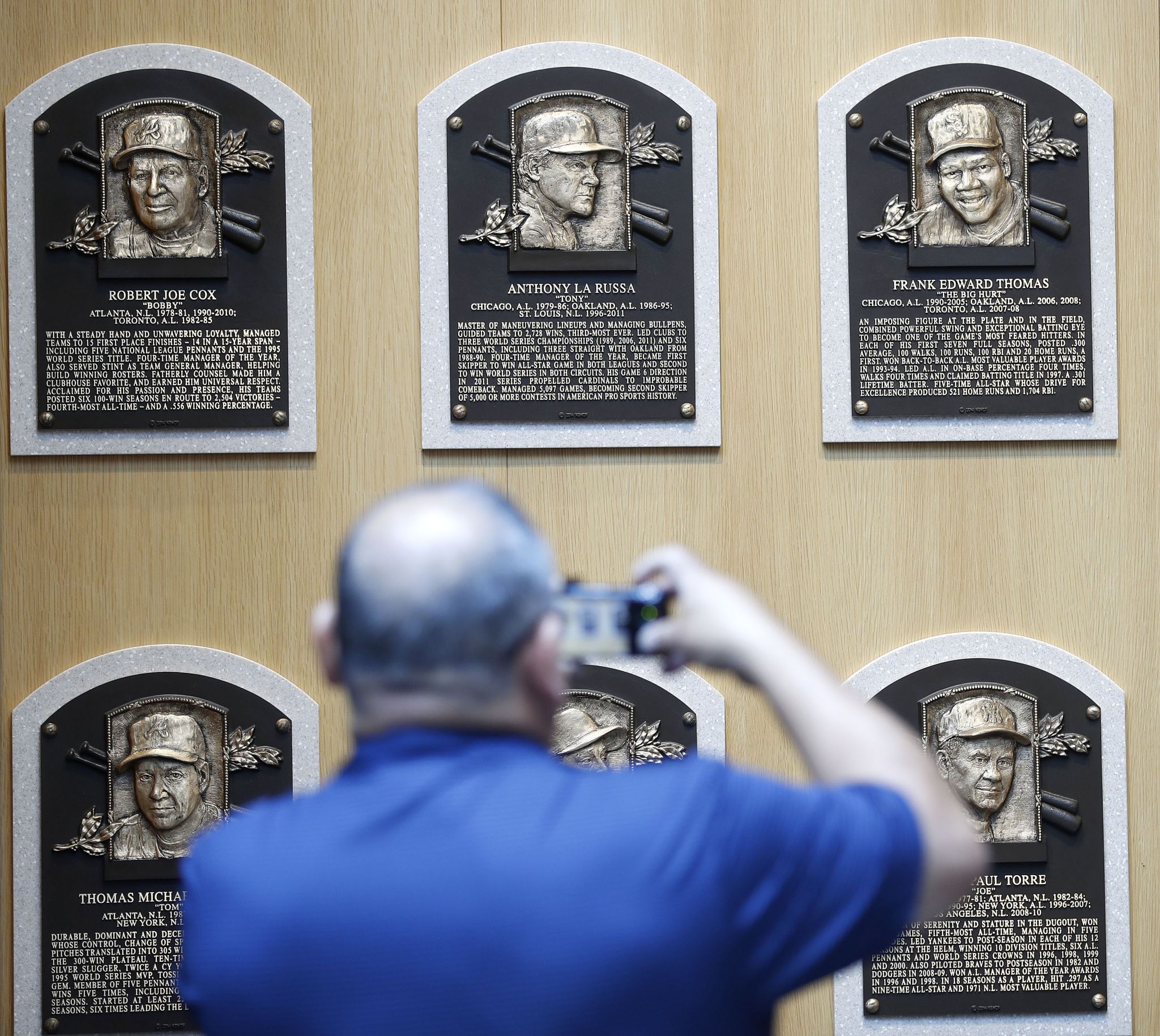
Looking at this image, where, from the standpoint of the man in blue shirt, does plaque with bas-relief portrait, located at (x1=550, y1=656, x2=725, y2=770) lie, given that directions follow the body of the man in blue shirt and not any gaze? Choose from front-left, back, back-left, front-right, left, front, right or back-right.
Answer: front

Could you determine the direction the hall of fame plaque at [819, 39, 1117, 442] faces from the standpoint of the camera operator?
facing the viewer

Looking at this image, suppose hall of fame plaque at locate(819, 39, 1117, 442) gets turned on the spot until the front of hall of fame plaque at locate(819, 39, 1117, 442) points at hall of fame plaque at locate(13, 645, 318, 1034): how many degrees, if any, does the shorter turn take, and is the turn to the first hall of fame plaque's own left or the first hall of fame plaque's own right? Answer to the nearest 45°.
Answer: approximately 90° to the first hall of fame plaque's own right

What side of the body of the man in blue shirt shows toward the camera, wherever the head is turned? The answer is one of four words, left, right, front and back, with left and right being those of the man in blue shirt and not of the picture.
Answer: back

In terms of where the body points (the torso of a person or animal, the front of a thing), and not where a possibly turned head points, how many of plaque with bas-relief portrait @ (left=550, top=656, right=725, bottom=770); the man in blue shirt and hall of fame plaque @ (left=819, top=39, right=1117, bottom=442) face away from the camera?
1

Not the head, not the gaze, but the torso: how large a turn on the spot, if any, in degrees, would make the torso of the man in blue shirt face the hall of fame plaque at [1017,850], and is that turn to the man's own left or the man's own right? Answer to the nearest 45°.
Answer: approximately 45° to the man's own right

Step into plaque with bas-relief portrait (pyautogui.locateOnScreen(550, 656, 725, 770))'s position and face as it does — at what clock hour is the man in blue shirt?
The man in blue shirt is roughly at 12 o'clock from the plaque with bas-relief portrait.

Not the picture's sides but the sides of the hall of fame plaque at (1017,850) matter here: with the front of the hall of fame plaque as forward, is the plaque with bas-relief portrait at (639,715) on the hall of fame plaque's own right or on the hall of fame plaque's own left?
on the hall of fame plaque's own right

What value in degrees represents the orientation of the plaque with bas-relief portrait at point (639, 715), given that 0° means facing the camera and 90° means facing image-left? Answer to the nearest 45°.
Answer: approximately 0°

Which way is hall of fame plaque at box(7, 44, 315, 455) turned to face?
toward the camera

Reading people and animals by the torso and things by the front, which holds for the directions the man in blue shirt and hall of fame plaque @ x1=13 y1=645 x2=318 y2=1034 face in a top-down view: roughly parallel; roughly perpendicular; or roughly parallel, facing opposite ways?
roughly parallel, facing opposite ways

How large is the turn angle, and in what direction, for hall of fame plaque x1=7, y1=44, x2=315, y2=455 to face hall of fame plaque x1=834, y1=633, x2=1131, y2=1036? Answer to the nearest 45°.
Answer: approximately 90° to its left

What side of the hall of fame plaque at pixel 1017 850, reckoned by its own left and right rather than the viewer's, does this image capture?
front

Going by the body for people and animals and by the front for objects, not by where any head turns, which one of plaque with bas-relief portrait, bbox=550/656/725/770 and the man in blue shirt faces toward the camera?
the plaque with bas-relief portrait

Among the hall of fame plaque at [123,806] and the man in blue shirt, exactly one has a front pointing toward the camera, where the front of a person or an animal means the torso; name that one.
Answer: the hall of fame plaque
